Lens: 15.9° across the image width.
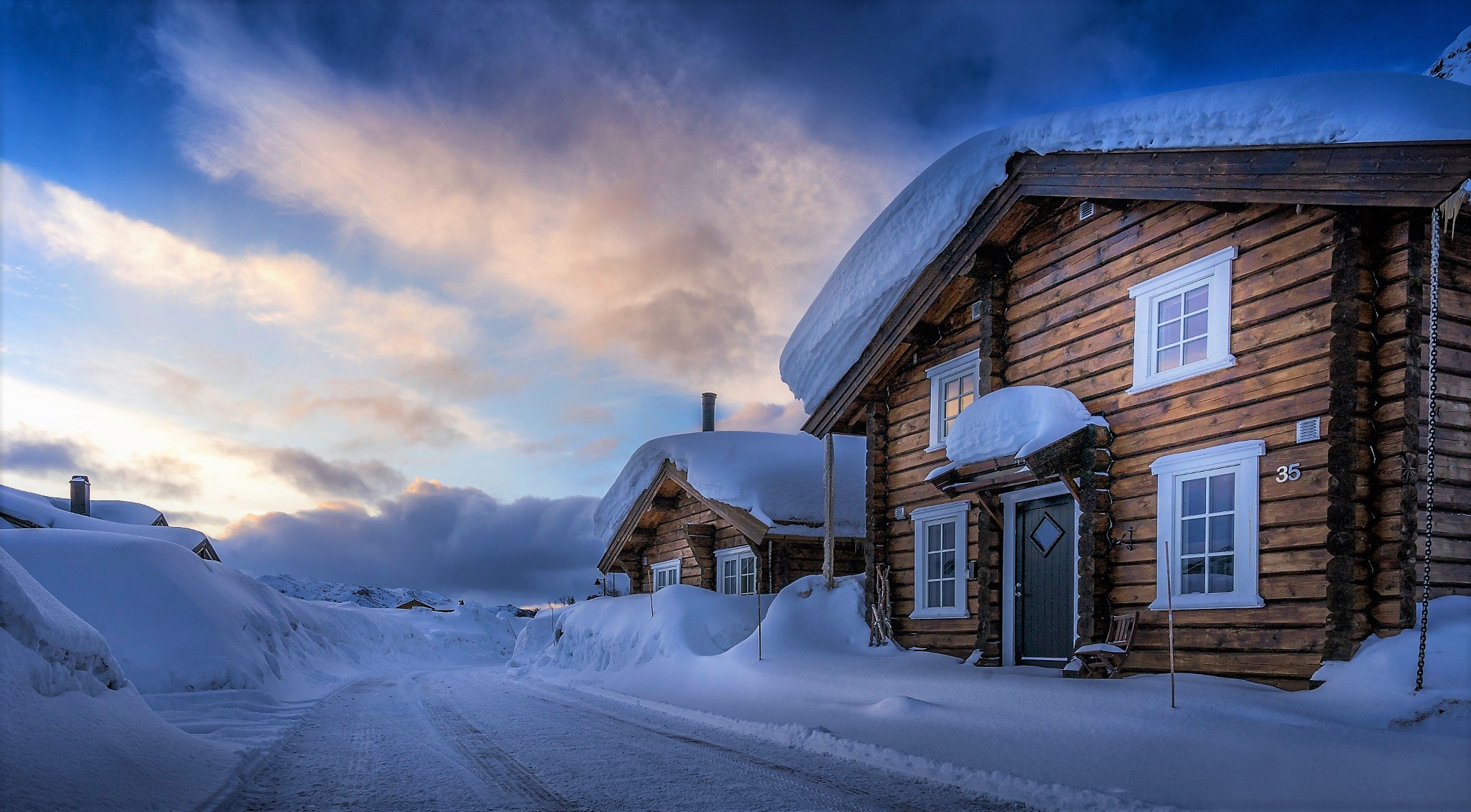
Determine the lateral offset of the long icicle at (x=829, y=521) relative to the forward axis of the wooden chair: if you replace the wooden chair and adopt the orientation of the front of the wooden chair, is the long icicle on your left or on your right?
on your right

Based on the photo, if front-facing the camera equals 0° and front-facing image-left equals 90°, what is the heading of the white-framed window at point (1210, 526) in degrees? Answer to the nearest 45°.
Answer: approximately 45°

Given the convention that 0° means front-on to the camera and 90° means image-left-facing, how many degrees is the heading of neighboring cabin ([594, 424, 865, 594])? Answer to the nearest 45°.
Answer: approximately 45°

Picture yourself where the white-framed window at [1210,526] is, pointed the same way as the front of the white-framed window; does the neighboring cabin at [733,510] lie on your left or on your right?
on your right

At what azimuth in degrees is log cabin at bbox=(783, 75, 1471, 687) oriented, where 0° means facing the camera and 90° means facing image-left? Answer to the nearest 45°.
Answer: approximately 45°

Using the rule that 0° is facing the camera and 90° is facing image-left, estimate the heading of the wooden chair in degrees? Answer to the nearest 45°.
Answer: approximately 45°

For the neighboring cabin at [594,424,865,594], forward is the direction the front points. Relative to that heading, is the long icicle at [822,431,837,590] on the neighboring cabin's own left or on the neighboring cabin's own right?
on the neighboring cabin's own left
